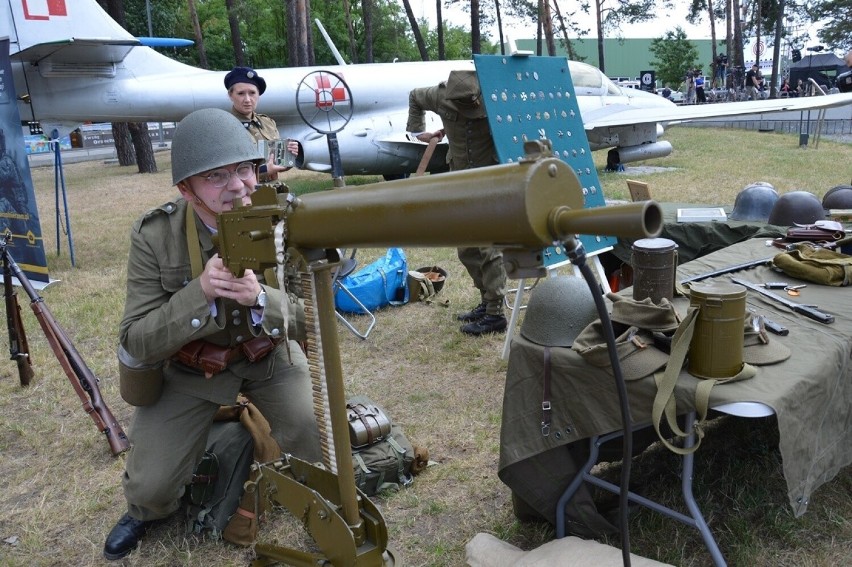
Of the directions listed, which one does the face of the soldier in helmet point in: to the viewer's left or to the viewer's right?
to the viewer's right

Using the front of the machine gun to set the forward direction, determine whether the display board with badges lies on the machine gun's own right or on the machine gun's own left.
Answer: on the machine gun's own left

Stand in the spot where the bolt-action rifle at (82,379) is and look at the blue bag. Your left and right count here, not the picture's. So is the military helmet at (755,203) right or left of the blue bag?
right

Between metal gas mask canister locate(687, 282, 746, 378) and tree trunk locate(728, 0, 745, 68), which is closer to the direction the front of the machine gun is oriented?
the metal gas mask canister

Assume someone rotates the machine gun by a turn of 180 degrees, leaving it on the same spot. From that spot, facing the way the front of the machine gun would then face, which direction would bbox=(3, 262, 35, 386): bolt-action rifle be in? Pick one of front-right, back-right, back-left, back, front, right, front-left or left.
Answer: front

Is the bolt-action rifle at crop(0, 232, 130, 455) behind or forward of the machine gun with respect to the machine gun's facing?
behind

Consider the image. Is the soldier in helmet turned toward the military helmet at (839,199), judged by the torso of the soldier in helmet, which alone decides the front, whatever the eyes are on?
no

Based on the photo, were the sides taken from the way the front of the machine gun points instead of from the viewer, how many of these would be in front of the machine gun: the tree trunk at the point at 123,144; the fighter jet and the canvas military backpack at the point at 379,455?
0

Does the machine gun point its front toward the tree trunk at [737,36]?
no

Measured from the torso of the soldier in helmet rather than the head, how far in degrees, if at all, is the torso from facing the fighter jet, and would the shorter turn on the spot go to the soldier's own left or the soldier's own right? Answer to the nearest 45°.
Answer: approximately 135° to the soldier's own left

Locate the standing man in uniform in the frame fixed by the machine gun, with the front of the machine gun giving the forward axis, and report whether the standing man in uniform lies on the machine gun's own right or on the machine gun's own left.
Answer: on the machine gun's own left

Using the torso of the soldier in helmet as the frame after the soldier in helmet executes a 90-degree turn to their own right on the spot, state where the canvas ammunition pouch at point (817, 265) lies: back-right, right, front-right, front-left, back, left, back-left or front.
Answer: back-left

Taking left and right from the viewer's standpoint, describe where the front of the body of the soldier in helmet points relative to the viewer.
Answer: facing the viewer and to the right of the viewer

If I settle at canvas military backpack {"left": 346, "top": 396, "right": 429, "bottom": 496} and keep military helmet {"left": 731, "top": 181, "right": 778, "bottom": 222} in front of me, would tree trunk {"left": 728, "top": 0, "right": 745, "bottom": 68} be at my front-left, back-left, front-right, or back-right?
front-left
